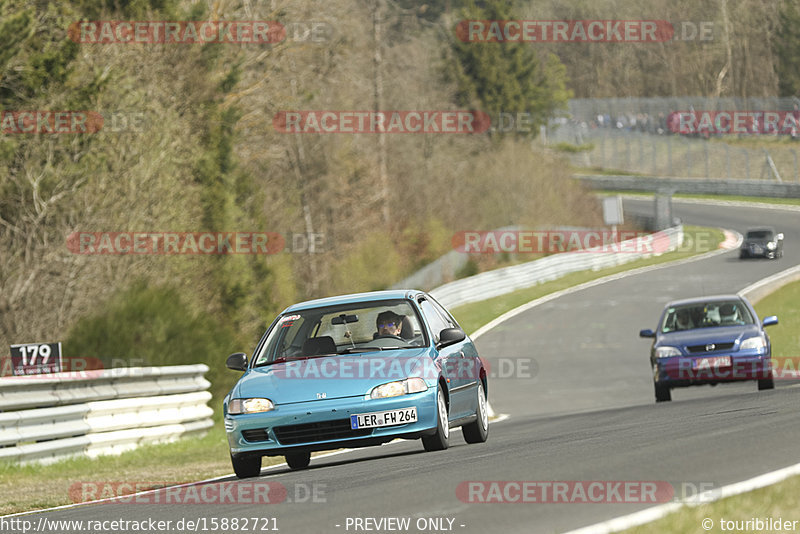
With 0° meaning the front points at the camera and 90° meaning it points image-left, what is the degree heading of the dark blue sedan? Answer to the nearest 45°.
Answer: approximately 0°

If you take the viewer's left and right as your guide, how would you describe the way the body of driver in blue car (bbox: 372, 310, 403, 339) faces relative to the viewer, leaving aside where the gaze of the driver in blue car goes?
facing the viewer and to the left of the viewer

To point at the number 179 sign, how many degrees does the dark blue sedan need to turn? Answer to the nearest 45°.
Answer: approximately 45° to its right

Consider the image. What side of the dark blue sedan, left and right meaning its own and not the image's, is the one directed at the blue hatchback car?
front

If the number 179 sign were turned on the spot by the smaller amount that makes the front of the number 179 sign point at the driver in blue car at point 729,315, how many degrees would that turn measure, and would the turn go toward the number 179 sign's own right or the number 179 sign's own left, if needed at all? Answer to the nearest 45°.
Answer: approximately 90° to the number 179 sign's own left

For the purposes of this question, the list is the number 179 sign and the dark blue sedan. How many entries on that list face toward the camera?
2

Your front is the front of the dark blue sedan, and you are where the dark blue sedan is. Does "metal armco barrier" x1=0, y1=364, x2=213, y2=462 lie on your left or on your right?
on your right

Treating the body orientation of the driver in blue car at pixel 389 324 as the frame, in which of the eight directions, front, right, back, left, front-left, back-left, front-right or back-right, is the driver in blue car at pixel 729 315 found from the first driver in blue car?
back

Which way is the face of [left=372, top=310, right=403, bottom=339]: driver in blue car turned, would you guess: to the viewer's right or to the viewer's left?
to the viewer's left

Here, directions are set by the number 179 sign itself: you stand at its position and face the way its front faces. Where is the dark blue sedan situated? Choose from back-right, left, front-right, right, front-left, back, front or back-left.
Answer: left

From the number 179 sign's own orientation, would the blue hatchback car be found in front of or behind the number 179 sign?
in front

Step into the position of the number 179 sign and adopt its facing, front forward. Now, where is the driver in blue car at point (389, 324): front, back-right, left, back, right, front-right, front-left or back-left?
front-left
